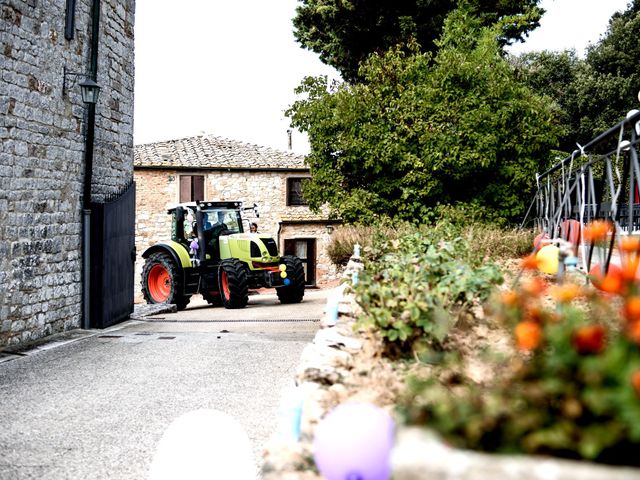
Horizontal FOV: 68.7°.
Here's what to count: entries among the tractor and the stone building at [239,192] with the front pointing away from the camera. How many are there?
0

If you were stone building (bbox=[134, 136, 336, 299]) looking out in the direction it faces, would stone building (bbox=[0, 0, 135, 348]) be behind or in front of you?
in front

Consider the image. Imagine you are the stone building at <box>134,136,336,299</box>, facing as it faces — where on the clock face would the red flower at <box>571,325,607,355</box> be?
The red flower is roughly at 12 o'clock from the stone building.

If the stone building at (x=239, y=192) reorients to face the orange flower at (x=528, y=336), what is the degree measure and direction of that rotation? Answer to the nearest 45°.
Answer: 0° — it already faces it

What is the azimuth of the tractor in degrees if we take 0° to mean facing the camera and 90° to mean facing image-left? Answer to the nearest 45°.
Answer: approximately 315°

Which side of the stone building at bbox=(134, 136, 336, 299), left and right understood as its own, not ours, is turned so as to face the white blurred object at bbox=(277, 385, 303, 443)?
front

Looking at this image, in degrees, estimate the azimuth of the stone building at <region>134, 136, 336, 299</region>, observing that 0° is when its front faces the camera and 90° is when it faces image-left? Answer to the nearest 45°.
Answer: approximately 0°

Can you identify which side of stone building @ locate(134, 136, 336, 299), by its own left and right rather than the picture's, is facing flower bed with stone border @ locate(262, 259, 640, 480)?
front

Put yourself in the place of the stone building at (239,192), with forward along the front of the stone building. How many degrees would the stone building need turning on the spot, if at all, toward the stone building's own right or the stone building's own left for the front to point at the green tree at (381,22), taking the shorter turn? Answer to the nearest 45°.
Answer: approximately 45° to the stone building's own left

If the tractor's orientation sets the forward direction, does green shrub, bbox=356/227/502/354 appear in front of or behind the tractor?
in front

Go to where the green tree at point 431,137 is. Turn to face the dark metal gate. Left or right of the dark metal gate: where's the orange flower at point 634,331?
left

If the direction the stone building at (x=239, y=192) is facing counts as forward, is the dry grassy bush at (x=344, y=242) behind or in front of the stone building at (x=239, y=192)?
in front

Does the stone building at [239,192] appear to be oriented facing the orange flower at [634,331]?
yes
